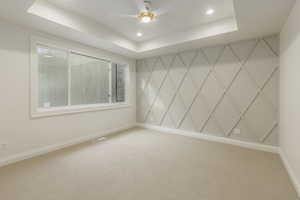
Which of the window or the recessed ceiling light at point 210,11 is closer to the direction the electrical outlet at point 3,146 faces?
the recessed ceiling light

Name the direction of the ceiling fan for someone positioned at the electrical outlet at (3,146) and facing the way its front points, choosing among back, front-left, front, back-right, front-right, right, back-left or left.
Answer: front-left

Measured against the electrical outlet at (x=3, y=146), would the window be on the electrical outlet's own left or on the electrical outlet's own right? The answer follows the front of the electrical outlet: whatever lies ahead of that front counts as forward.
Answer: on the electrical outlet's own left

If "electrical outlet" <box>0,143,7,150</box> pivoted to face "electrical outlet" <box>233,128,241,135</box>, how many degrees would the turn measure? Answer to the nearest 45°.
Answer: approximately 45° to its left

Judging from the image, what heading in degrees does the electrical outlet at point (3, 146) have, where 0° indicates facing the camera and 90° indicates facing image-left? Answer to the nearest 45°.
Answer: approximately 0°

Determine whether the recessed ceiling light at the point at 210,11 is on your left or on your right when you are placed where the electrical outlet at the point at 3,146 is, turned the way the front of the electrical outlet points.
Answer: on your left

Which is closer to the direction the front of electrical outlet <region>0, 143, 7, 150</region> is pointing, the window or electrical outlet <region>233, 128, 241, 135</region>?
the electrical outlet
